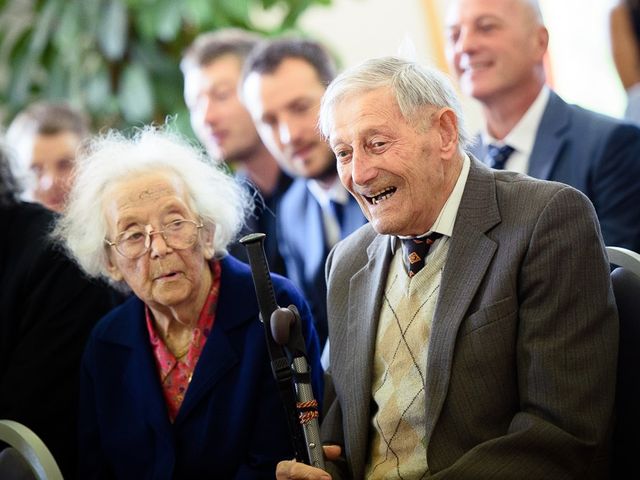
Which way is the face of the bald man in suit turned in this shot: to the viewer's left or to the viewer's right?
to the viewer's left

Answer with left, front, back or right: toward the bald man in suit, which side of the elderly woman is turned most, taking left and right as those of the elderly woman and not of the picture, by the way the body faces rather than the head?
left

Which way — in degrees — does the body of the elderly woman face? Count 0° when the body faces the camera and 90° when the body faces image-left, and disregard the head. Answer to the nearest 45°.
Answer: approximately 0°

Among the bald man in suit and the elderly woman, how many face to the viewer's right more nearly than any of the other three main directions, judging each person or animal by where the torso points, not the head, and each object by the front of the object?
0

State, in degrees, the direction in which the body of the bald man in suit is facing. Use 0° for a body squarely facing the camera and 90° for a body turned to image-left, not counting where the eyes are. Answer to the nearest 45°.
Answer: approximately 45°

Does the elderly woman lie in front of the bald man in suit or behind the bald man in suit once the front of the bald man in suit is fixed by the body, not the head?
in front
